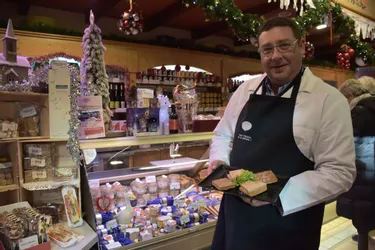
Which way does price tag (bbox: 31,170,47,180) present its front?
toward the camera

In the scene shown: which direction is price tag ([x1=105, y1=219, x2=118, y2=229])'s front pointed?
toward the camera

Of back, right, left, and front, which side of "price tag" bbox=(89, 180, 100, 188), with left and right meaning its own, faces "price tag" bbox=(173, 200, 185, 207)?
left

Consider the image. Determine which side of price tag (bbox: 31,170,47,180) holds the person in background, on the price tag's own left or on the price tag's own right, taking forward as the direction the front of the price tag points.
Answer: on the price tag's own left

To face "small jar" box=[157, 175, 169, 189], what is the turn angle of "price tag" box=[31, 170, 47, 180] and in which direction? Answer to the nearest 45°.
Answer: approximately 135° to its left

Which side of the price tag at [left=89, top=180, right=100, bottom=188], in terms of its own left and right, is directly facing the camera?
front

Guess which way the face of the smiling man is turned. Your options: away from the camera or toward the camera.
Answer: toward the camera

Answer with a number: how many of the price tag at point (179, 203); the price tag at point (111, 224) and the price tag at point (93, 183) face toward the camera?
3

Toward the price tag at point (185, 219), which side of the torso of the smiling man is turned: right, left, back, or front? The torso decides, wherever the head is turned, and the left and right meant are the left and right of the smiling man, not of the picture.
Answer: right

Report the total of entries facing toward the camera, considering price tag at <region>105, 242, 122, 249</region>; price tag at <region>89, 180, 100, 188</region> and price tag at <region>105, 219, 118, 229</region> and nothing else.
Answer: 3

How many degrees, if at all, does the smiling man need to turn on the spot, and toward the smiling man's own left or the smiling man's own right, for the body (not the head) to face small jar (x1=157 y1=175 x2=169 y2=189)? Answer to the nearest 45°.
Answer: approximately 90° to the smiling man's own right
